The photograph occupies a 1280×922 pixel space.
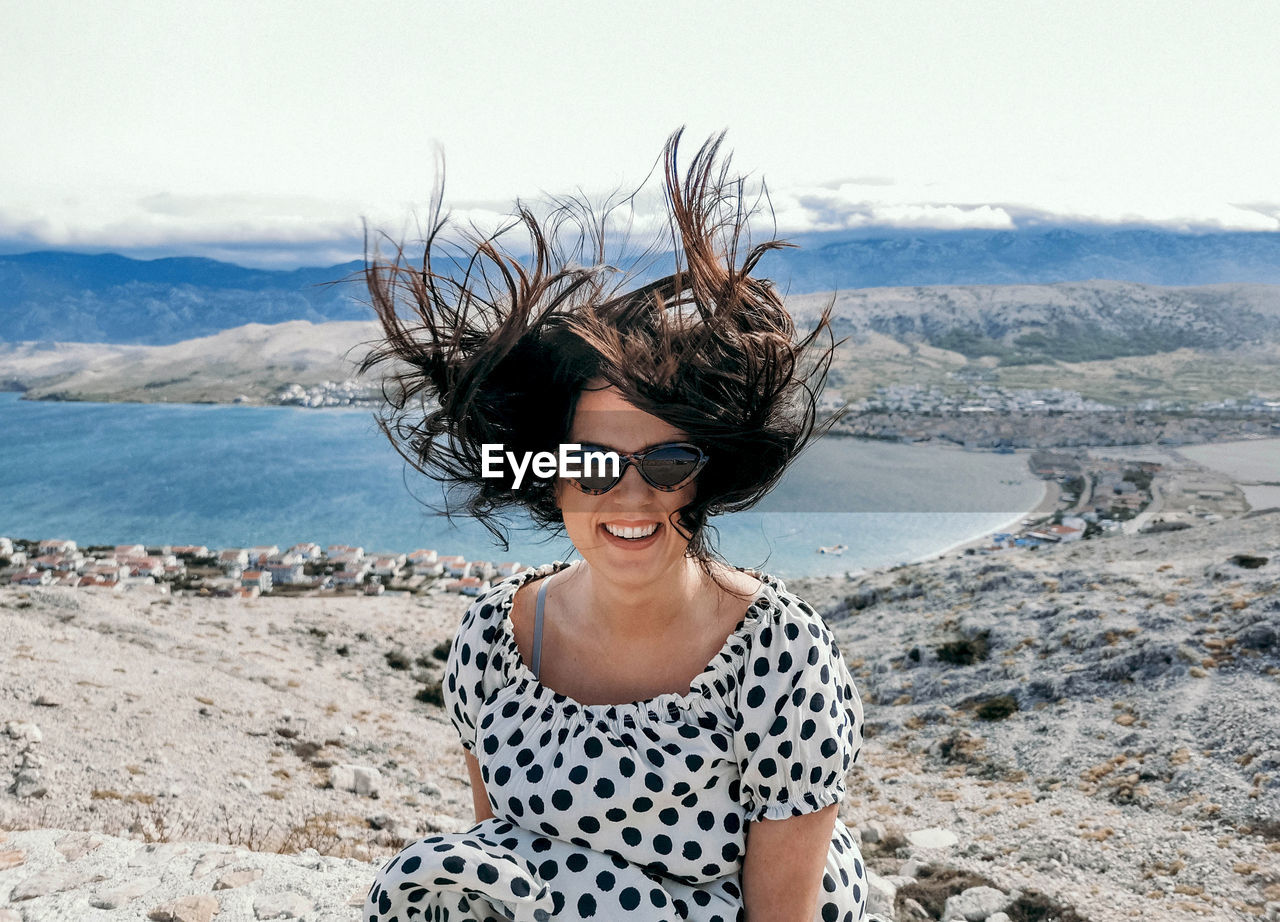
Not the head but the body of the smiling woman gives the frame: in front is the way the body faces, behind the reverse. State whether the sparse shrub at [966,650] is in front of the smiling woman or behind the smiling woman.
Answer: behind

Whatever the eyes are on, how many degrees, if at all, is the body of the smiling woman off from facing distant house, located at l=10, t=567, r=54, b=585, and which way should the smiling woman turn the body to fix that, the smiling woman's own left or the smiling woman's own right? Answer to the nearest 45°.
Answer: approximately 135° to the smiling woman's own right

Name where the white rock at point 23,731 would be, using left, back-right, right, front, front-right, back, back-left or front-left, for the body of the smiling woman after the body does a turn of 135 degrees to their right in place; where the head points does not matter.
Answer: front

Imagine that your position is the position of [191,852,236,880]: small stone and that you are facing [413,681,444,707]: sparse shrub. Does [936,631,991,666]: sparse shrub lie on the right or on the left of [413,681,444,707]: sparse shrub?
right

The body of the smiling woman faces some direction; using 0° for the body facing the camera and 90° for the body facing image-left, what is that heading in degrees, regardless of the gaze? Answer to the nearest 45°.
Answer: approximately 0°

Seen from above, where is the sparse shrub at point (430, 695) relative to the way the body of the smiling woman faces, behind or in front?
behind

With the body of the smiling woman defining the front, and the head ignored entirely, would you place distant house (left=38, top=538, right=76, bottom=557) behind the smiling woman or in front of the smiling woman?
behind

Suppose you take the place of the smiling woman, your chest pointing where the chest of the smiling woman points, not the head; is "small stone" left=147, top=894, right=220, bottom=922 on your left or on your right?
on your right

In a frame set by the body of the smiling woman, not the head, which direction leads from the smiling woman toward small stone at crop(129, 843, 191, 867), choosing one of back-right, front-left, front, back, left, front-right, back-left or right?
back-right
